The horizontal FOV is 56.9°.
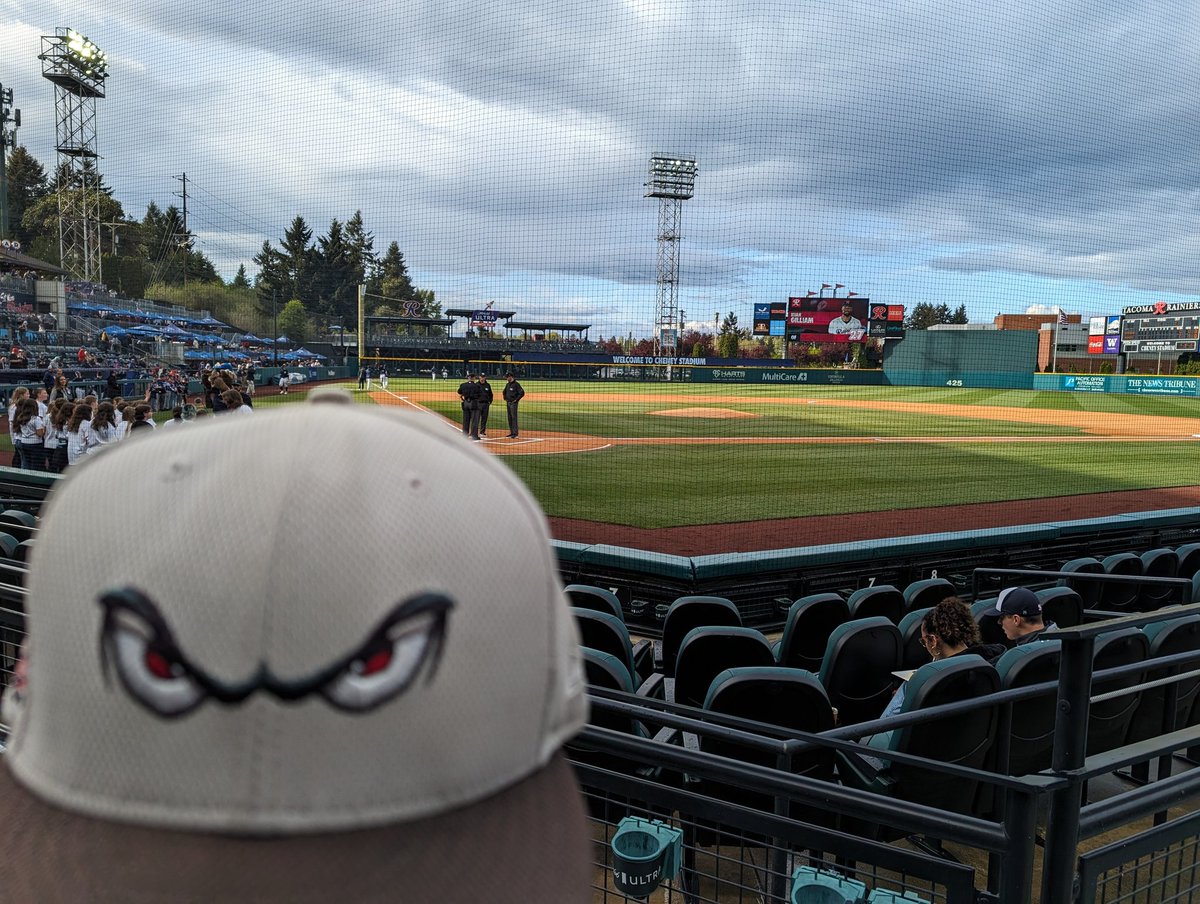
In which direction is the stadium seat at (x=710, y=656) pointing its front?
away from the camera

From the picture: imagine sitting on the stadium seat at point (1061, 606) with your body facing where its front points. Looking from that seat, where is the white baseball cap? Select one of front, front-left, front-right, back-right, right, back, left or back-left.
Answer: back-left

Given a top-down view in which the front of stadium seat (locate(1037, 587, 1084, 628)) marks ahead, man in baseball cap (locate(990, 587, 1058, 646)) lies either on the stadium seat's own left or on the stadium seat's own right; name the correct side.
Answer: on the stadium seat's own left

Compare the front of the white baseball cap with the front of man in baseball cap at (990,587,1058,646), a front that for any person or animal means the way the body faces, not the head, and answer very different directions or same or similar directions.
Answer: very different directions

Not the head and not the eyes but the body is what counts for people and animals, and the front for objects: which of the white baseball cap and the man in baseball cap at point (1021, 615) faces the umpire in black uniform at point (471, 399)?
the man in baseball cap

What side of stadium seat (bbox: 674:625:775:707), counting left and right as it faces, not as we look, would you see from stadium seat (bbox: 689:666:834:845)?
back

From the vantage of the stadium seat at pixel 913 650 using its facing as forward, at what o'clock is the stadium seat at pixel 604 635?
the stadium seat at pixel 604 635 is roughly at 9 o'clock from the stadium seat at pixel 913 650.

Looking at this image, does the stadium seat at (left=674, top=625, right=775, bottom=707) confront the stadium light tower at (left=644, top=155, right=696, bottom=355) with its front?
yes

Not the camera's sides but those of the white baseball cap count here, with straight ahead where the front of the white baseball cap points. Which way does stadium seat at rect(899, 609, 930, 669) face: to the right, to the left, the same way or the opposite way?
the opposite way

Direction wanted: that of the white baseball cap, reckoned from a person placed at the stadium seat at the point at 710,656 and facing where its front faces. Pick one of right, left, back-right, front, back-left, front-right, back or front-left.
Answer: back

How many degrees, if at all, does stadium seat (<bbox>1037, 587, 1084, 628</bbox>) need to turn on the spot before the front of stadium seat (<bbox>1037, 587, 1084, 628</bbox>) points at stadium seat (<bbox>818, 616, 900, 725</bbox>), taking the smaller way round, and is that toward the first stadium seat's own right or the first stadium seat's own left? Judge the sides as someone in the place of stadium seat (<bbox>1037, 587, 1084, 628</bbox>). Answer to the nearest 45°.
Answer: approximately 90° to the first stadium seat's own left
